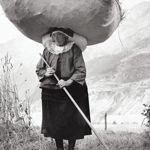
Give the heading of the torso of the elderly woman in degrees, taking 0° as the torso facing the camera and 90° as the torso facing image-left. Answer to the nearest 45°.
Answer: approximately 0°
